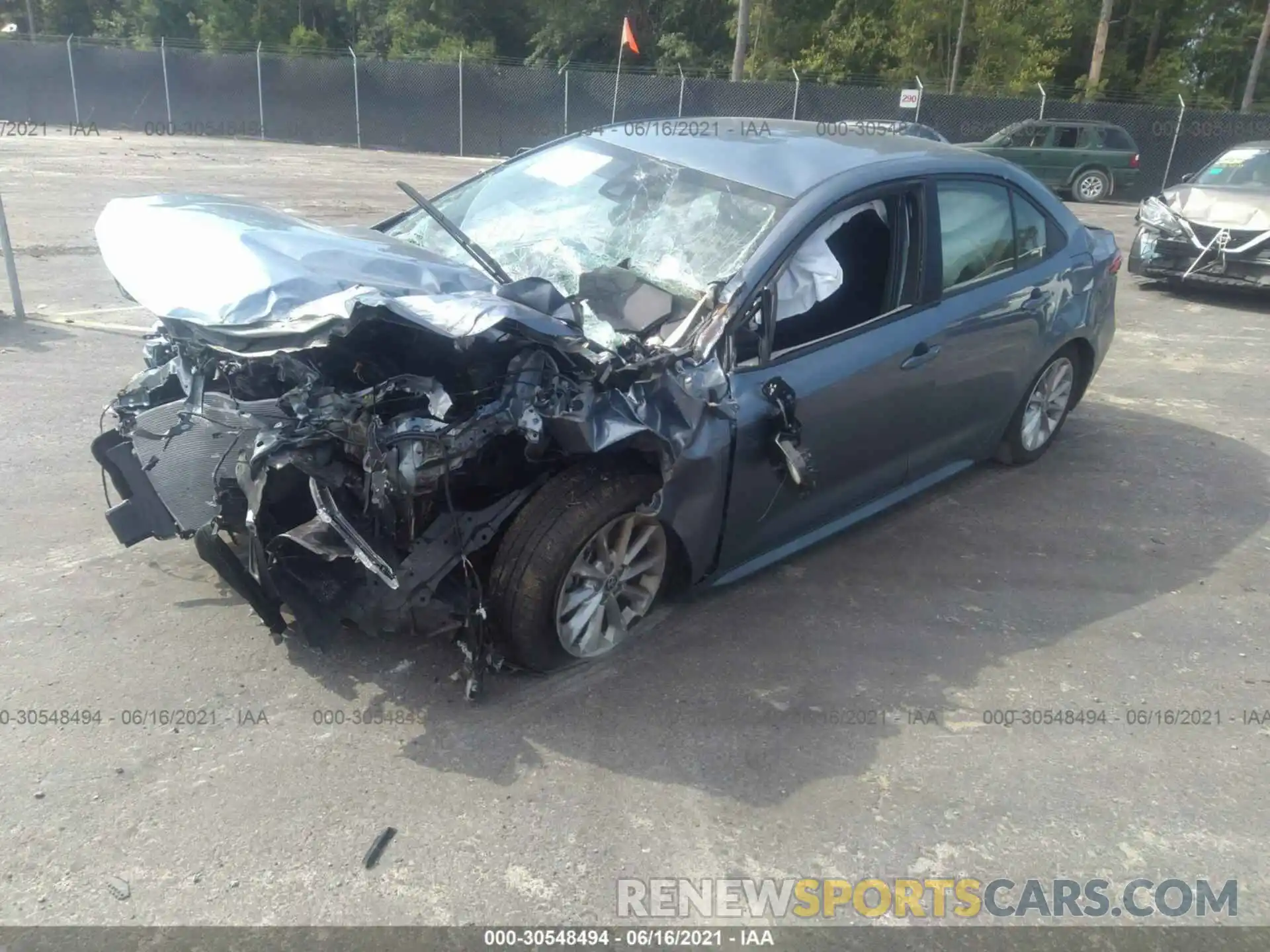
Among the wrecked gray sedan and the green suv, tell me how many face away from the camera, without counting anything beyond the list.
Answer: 0

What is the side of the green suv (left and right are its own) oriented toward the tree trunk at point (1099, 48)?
right

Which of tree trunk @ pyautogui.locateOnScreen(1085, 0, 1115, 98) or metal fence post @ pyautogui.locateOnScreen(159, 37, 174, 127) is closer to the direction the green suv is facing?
the metal fence post

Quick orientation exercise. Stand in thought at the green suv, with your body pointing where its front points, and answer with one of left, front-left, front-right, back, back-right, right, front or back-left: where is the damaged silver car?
left

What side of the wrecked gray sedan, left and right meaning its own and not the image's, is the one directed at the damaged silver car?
back

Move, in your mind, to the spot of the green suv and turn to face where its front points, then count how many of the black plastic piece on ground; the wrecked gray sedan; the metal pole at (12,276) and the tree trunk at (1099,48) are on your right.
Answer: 1

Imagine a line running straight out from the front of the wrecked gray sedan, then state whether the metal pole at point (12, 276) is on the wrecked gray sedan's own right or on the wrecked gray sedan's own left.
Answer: on the wrecked gray sedan's own right

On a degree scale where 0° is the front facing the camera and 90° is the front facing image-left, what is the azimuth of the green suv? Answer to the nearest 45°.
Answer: approximately 90°

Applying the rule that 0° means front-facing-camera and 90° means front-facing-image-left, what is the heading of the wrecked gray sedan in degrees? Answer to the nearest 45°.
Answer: approximately 45°

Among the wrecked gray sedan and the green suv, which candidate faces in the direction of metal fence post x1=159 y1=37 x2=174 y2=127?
the green suv

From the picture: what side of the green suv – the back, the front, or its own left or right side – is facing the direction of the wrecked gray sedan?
left

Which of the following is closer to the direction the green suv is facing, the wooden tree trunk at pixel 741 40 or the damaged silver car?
the wooden tree trunk

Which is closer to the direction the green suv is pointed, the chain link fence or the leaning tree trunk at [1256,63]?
the chain link fence

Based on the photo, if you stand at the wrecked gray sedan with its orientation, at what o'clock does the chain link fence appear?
The chain link fence is roughly at 4 o'clock from the wrecked gray sedan.

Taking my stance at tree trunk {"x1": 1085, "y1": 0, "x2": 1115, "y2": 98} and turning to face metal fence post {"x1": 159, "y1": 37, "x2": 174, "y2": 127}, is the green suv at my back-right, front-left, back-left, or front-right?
front-left
